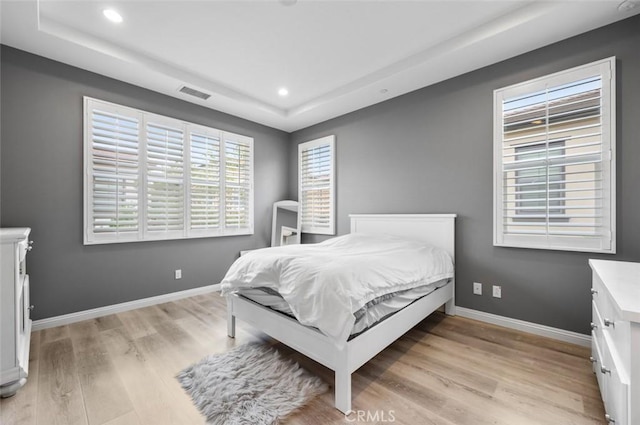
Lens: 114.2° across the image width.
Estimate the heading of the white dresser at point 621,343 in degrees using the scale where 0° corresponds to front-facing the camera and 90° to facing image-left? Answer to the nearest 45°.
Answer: approximately 90°

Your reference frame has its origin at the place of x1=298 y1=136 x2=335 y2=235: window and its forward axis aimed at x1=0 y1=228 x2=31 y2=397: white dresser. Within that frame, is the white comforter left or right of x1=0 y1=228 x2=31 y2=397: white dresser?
left

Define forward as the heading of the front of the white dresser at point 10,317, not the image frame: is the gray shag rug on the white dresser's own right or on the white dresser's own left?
on the white dresser's own right

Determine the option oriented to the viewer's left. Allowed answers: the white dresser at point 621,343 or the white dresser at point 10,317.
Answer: the white dresser at point 621,343

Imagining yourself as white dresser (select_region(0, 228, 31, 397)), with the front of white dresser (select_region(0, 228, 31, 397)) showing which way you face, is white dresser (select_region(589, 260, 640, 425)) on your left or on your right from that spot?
on your right

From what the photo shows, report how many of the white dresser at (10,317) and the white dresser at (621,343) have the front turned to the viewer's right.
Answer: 1

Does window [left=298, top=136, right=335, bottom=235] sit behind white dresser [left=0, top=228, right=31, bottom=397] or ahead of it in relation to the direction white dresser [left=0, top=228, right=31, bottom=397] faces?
ahead

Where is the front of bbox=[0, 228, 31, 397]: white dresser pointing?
to the viewer's right

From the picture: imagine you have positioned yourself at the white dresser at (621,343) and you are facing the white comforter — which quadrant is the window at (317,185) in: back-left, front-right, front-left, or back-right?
front-right

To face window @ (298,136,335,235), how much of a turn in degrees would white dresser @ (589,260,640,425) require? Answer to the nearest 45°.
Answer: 0° — it already faces it

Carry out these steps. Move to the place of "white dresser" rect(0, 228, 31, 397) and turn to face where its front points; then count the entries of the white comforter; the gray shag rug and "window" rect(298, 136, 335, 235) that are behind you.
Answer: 0
